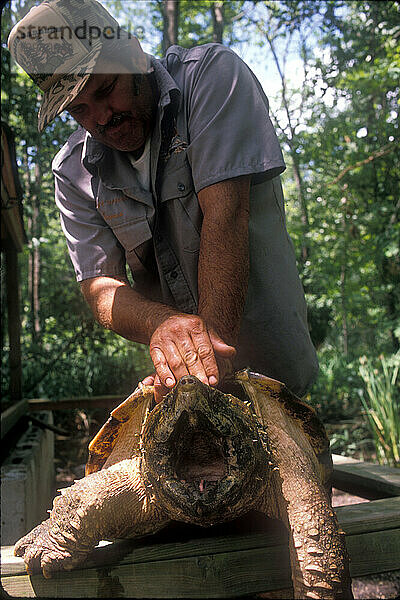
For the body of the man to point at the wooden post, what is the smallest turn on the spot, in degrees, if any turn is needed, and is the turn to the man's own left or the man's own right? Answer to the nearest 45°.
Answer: approximately 90° to the man's own right

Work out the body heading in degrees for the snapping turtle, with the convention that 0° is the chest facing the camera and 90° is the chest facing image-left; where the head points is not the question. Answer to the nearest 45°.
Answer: approximately 0°

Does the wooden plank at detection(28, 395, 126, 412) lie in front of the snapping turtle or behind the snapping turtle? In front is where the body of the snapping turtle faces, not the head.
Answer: behind

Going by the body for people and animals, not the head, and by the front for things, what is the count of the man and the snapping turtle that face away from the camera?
0

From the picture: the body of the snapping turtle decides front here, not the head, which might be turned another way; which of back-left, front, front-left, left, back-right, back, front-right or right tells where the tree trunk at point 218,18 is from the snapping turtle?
back

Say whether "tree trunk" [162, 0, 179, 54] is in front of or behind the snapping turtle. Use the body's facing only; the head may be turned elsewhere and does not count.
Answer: behind

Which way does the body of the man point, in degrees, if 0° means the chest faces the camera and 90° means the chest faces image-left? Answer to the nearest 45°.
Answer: approximately 45°
